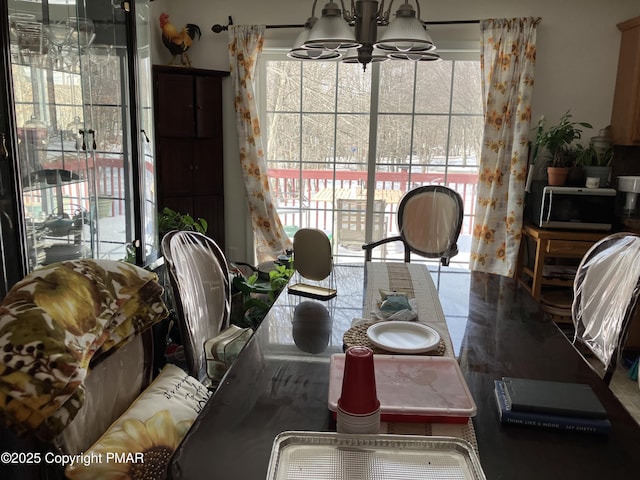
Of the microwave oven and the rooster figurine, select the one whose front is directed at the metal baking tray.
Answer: the microwave oven

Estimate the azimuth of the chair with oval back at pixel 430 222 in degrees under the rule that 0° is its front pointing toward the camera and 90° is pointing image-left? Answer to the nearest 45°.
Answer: approximately 45°

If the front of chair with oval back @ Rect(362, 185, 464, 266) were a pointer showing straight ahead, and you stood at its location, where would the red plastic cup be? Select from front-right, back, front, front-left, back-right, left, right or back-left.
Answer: front-left

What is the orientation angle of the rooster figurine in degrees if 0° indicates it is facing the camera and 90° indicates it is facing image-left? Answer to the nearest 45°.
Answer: approximately 90°

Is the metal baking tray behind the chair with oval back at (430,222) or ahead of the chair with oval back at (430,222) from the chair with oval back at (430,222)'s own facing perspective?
ahead

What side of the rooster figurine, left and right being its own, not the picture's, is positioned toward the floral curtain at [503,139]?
back

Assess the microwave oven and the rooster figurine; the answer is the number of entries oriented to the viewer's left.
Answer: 1

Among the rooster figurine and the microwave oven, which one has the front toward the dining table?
the microwave oven

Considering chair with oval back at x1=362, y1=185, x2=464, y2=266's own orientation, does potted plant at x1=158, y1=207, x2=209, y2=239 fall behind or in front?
in front

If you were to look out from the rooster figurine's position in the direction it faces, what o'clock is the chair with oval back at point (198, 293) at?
The chair with oval back is roughly at 9 o'clock from the rooster figurine.

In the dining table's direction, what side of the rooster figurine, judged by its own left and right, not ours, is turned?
left

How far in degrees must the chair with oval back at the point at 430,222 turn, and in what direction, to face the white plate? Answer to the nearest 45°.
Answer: approximately 45° to its left

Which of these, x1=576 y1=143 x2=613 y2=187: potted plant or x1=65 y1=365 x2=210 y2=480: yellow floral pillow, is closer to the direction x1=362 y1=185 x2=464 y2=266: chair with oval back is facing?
the yellow floral pillow

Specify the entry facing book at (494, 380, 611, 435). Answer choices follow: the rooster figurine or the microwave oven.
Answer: the microwave oven

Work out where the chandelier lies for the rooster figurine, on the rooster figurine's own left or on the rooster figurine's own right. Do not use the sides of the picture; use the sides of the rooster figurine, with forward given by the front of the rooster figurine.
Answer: on the rooster figurine's own left
